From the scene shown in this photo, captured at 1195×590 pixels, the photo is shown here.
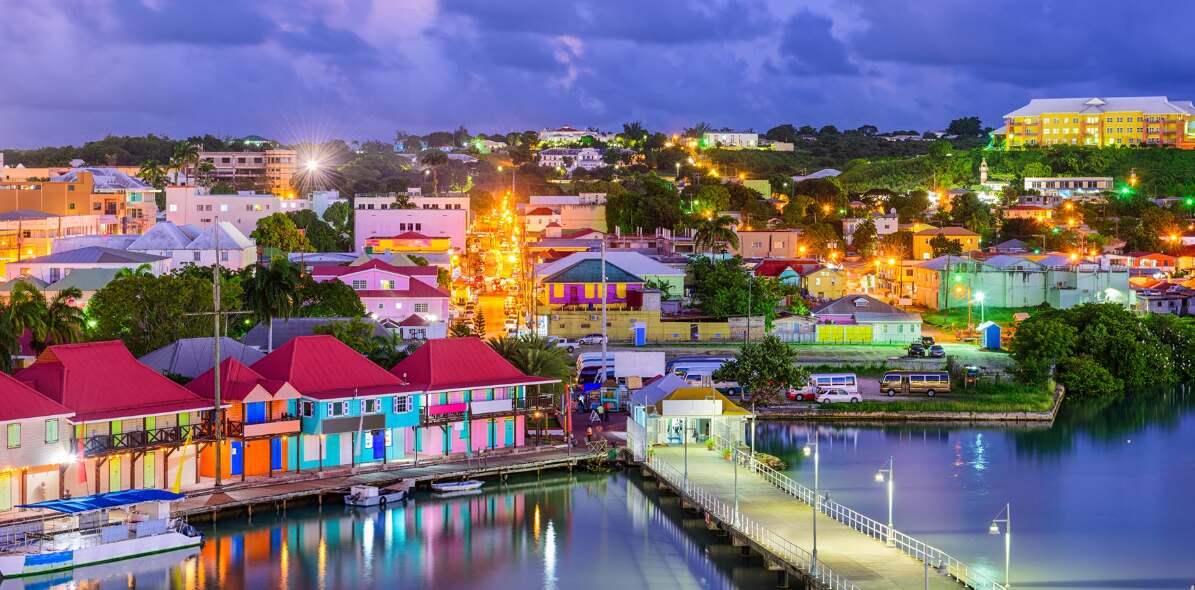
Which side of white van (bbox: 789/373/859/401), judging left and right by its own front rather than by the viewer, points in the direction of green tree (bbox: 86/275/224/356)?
front

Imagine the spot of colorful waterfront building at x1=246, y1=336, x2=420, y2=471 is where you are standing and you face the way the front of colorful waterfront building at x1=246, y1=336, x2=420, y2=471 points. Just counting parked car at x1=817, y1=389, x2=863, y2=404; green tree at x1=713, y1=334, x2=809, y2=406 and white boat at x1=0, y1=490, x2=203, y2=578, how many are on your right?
1

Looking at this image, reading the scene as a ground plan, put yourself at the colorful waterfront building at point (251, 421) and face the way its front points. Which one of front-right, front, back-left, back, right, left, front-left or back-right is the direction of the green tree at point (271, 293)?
back-left

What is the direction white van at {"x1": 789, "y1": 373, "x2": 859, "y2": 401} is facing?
to the viewer's left

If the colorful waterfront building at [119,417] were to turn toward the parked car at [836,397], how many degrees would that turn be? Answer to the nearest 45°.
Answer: approximately 45° to its left

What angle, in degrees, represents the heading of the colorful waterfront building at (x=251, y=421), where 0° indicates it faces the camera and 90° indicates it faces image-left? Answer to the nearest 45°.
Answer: approximately 315°

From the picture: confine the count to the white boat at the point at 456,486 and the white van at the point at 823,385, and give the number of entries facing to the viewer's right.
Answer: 1

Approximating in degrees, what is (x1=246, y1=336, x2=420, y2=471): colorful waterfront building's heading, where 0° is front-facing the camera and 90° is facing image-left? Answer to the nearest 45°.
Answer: approximately 315°
